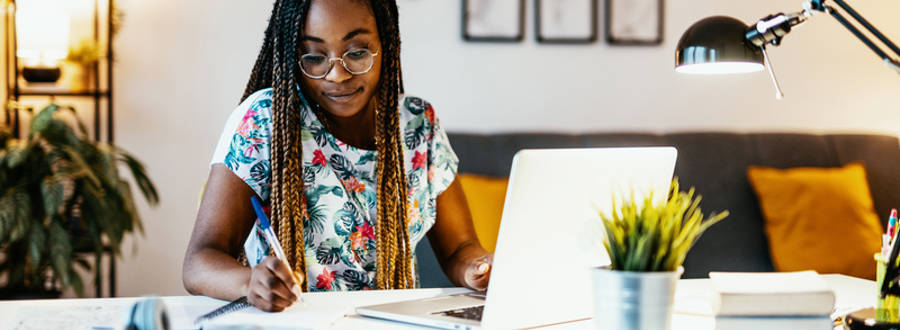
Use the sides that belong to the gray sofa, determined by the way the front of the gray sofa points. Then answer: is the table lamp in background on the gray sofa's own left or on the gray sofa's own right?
on the gray sofa's own right

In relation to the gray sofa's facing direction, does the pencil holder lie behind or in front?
in front

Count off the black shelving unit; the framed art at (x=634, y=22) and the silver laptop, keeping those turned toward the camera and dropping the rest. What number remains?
2

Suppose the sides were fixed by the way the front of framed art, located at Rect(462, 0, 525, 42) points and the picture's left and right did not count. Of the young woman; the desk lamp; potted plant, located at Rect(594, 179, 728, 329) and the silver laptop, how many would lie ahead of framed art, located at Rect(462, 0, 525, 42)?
4

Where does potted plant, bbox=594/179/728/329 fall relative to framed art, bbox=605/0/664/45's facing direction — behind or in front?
in front

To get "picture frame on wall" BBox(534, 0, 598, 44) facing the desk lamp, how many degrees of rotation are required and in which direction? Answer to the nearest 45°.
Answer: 0° — it already faces it

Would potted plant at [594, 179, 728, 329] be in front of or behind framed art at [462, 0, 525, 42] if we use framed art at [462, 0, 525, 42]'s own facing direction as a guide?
in front
